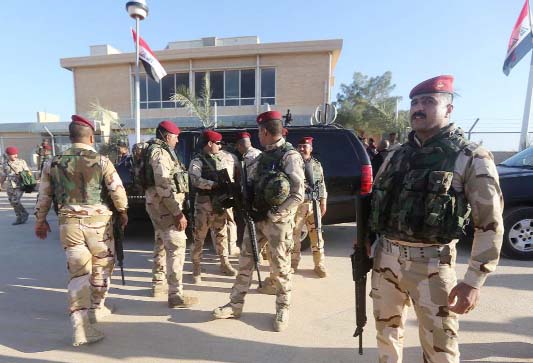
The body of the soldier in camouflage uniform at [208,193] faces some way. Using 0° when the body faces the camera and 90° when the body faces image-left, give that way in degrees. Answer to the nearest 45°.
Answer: approximately 315°

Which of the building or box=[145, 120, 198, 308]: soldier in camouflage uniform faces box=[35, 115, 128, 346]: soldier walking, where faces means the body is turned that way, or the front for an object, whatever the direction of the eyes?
the building

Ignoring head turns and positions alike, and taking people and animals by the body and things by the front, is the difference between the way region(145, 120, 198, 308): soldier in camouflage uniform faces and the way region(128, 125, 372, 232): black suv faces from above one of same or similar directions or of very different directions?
very different directions

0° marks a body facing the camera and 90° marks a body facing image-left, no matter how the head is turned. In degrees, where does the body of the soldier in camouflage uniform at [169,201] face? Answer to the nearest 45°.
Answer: approximately 270°

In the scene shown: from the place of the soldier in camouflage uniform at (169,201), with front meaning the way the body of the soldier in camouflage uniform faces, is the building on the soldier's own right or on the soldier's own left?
on the soldier's own left

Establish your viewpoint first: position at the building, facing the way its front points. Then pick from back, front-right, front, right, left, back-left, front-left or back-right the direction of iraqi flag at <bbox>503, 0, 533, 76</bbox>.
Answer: front-left

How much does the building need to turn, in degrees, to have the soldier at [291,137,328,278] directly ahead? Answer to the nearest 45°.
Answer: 0° — it already faces them

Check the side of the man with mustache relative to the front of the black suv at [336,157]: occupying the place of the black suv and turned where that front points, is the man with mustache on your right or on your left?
on your left

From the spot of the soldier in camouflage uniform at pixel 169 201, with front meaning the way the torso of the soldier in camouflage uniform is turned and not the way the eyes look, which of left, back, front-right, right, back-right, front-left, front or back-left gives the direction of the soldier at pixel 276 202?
front-right

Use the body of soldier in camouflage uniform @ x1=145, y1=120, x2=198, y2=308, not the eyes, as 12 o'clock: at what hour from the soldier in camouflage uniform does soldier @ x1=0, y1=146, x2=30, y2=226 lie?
The soldier is roughly at 8 o'clock from the soldier in camouflage uniform.
